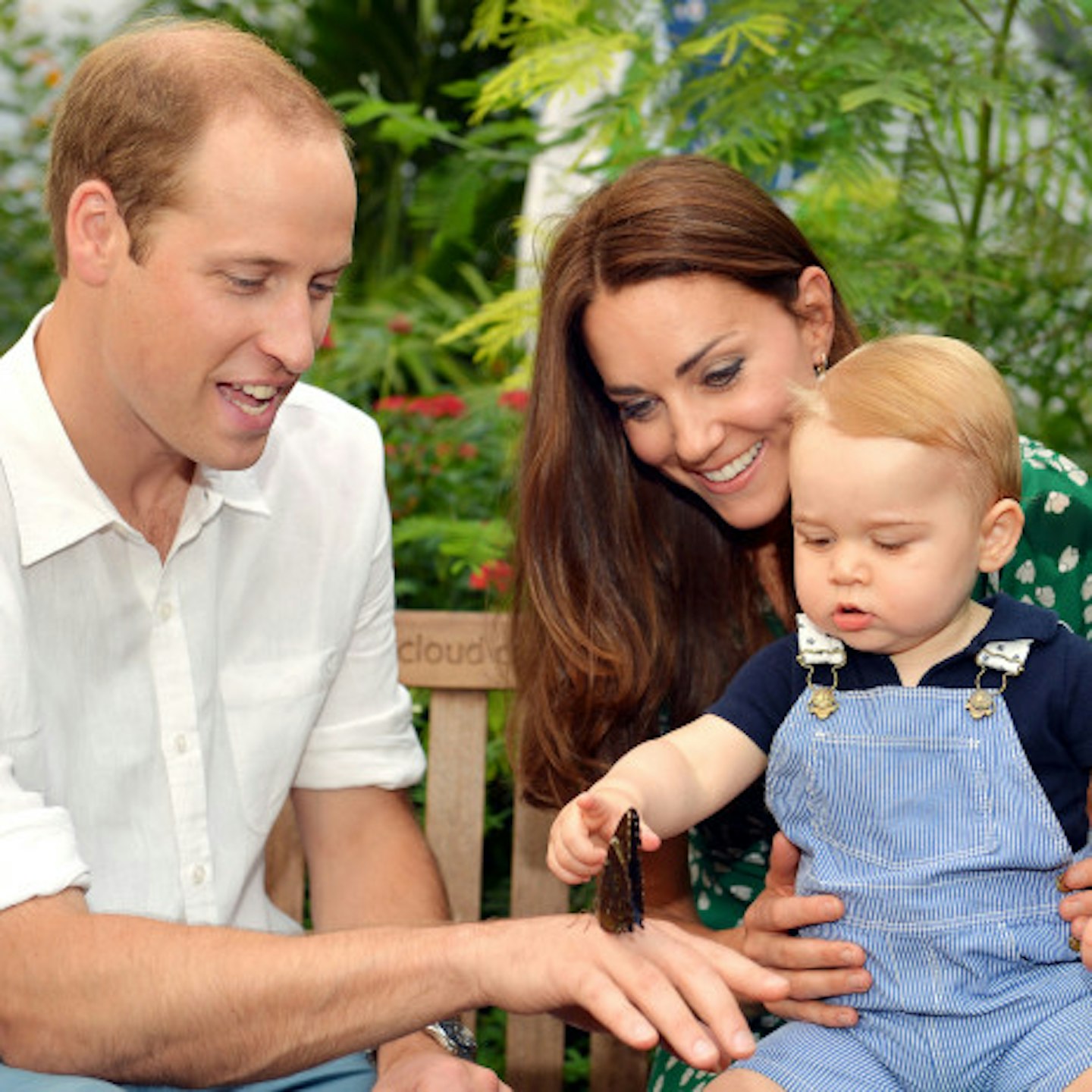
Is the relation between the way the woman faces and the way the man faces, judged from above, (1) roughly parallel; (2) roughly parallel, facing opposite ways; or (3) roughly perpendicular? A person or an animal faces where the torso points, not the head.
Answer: roughly perpendicular

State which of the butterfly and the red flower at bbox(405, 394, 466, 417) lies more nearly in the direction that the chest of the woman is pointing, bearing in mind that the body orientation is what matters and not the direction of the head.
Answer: the butterfly

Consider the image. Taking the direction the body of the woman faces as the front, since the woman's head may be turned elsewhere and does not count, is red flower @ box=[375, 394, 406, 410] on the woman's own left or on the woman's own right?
on the woman's own right

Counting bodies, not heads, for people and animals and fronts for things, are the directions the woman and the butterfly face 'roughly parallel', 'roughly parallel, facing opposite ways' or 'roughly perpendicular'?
roughly perpendicular

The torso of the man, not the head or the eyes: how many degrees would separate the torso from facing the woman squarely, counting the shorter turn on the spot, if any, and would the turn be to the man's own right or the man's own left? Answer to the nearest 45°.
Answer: approximately 90° to the man's own left

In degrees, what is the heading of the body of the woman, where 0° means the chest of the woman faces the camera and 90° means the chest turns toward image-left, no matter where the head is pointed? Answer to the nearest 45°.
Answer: approximately 45°
